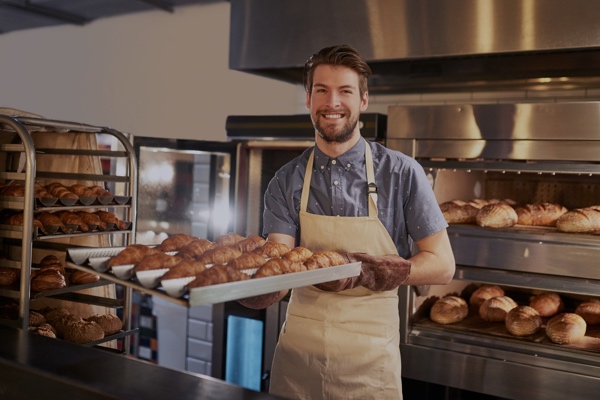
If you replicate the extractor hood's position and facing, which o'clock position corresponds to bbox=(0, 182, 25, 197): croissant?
The croissant is roughly at 2 o'clock from the extractor hood.

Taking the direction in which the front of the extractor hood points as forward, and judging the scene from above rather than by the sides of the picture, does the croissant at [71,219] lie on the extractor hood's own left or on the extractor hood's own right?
on the extractor hood's own right

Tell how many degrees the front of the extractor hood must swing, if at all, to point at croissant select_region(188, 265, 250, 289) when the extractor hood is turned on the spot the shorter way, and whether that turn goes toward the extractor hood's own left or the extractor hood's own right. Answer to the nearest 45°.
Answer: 0° — it already faces it

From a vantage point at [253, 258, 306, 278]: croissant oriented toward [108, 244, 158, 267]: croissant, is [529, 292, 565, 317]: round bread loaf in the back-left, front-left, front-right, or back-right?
back-right

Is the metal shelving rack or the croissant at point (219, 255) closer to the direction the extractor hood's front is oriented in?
the croissant

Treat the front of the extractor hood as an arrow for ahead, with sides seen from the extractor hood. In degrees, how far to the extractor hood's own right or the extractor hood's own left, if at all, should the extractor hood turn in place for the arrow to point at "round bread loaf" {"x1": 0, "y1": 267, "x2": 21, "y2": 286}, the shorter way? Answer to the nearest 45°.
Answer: approximately 45° to the extractor hood's own right

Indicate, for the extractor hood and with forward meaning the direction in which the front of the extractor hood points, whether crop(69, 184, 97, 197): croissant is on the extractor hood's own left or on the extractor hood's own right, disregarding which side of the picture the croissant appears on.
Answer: on the extractor hood's own right

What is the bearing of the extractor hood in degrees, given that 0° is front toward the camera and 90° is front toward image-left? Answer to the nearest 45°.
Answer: approximately 0°

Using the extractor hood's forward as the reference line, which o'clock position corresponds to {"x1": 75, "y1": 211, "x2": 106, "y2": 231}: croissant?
The croissant is roughly at 2 o'clock from the extractor hood.

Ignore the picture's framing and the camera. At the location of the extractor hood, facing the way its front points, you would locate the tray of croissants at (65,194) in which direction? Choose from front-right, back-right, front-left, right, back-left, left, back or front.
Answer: front-right
